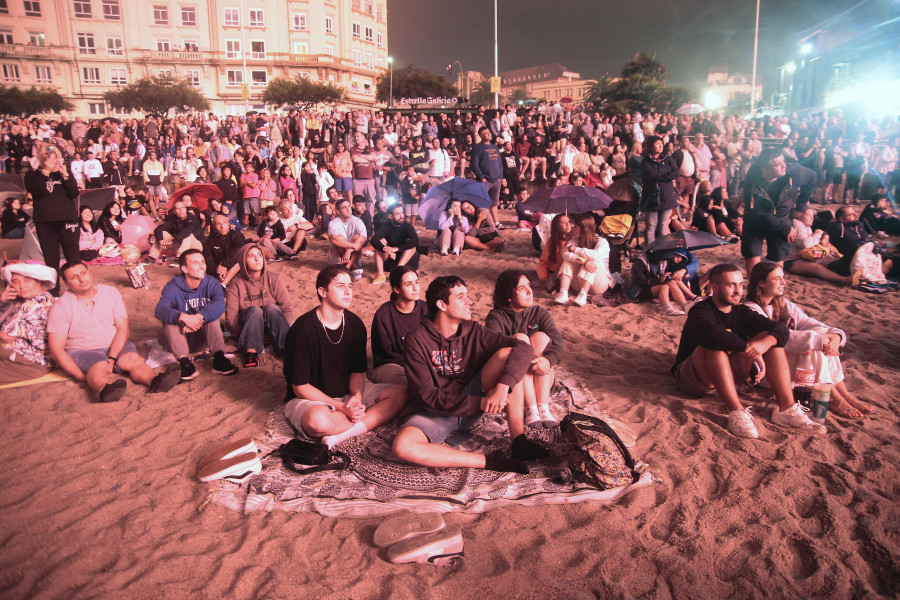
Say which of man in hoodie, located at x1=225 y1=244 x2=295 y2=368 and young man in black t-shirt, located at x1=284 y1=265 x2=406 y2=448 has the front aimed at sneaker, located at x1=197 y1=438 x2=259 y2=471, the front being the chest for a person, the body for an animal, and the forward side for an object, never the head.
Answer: the man in hoodie

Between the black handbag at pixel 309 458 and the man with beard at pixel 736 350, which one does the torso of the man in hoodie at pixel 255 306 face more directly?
the black handbag

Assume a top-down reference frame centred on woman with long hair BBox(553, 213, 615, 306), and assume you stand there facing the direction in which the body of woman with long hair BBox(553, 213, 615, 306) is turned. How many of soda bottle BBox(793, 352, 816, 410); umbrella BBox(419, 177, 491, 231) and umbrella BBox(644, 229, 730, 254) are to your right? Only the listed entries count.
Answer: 1

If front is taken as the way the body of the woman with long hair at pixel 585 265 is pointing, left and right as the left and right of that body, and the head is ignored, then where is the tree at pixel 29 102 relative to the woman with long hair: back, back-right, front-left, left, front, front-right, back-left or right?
right

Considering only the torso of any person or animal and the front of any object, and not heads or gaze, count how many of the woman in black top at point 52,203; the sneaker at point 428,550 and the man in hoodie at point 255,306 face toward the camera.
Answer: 2

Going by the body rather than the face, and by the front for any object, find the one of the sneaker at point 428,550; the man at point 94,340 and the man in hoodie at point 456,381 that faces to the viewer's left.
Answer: the sneaker

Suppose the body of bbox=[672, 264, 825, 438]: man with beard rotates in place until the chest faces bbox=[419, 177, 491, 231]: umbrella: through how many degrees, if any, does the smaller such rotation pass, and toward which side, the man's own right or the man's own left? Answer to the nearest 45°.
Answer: approximately 180°

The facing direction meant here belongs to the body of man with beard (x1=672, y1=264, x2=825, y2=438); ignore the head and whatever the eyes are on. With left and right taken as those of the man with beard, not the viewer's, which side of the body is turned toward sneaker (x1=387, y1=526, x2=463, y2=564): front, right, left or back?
right

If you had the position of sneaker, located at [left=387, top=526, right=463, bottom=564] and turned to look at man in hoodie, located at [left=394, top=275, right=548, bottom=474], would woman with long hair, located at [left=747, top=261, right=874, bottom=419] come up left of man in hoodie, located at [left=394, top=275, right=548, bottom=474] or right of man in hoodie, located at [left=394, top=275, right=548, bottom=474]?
right
